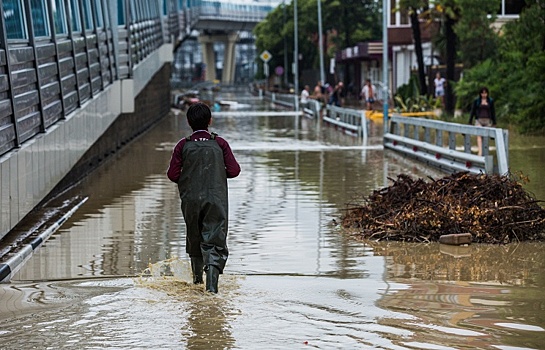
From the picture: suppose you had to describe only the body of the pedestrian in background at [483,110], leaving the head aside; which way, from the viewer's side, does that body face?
toward the camera

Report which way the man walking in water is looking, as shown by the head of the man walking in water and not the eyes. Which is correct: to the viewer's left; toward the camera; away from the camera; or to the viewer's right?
away from the camera

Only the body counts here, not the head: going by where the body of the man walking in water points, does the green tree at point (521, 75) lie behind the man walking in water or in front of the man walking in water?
in front

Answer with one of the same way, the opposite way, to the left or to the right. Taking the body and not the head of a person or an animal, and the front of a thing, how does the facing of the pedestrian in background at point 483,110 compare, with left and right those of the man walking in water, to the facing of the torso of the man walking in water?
the opposite way

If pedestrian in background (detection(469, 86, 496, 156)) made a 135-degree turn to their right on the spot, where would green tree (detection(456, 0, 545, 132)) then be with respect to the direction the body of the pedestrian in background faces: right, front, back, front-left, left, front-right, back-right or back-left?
front-right

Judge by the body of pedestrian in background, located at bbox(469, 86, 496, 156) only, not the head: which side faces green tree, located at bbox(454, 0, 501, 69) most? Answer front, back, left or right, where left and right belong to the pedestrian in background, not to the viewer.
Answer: back

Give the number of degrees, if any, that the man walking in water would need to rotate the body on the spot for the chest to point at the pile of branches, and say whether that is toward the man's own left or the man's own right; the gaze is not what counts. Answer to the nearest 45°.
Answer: approximately 45° to the man's own right

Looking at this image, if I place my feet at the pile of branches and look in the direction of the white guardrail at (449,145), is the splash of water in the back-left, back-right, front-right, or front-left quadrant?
back-left

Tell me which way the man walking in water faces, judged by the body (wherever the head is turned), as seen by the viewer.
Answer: away from the camera

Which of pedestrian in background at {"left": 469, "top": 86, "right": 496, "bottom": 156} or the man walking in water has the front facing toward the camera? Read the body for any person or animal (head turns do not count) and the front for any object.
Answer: the pedestrian in background

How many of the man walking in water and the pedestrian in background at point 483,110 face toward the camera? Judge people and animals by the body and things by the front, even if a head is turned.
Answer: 1
